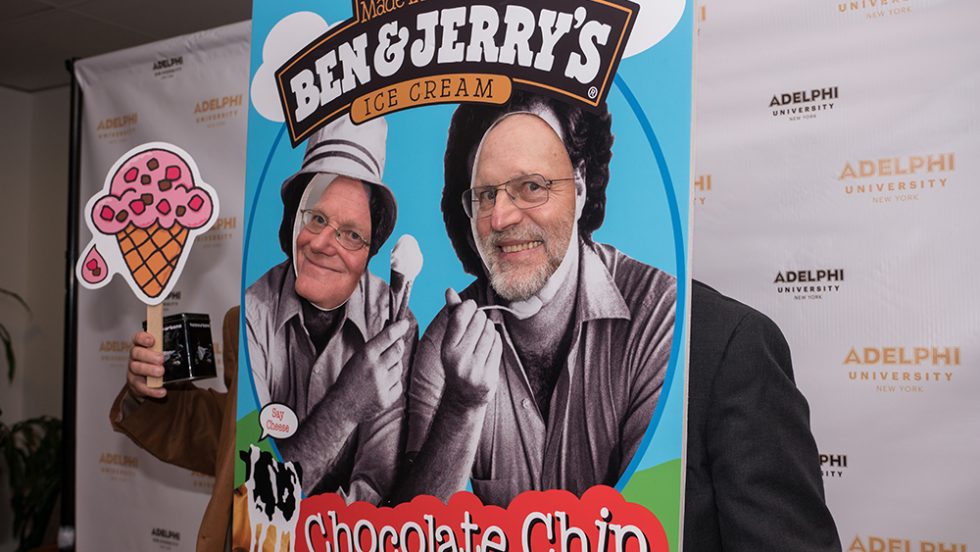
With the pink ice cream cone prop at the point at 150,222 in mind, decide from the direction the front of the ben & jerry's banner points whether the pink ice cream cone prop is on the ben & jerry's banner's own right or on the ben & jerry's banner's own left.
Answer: on the ben & jerry's banner's own right

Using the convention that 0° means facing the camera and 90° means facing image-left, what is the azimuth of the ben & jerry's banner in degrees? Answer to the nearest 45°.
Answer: approximately 0°

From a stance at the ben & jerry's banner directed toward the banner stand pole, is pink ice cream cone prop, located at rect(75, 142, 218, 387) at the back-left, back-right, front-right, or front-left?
front-left

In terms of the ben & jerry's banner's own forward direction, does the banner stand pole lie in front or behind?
behind

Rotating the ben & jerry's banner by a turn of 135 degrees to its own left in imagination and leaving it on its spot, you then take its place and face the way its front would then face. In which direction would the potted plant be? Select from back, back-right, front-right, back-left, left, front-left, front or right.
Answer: left
